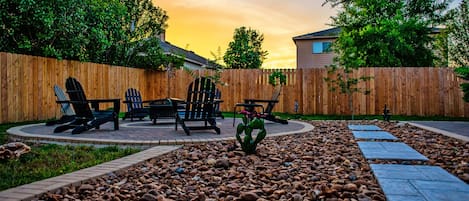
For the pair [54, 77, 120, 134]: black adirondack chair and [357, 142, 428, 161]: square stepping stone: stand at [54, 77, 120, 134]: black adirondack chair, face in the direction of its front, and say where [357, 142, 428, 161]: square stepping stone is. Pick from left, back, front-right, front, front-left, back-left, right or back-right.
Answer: right

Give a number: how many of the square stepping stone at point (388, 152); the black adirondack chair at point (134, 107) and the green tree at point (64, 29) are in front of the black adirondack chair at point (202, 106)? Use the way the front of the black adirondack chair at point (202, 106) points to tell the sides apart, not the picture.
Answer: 2

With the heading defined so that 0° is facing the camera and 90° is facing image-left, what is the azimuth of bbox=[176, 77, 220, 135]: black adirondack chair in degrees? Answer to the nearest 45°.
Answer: approximately 135°

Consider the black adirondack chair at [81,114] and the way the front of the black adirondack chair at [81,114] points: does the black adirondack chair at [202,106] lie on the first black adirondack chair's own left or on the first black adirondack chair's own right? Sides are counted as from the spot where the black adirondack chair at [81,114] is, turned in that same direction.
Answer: on the first black adirondack chair's own right

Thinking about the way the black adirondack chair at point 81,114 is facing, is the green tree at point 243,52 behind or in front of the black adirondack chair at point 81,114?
in front

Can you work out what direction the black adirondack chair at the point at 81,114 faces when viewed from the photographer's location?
facing away from the viewer and to the right of the viewer

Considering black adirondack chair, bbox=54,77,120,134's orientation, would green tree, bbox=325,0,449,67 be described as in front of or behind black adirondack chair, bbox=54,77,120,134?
in front

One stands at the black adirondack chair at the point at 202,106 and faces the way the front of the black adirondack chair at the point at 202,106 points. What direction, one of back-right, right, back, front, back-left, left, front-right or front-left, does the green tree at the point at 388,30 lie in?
right

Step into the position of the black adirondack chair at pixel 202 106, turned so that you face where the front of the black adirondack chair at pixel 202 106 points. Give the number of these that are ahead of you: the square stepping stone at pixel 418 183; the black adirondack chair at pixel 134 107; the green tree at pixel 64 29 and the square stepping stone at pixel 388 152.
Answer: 2

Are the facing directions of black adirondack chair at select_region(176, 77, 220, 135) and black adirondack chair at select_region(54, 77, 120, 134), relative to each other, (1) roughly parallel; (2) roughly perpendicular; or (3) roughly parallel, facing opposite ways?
roughly perpendicular

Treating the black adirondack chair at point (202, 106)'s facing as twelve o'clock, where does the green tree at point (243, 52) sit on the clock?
The green tree is roughly at 2 o'clock from the black adirondack chair.

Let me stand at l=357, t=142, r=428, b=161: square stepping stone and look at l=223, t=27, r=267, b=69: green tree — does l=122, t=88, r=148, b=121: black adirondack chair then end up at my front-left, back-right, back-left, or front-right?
front-left

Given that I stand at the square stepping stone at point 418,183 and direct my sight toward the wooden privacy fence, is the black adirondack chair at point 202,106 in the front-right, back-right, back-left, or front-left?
front-left

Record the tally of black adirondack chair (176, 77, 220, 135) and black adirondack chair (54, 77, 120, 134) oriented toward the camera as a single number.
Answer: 0
